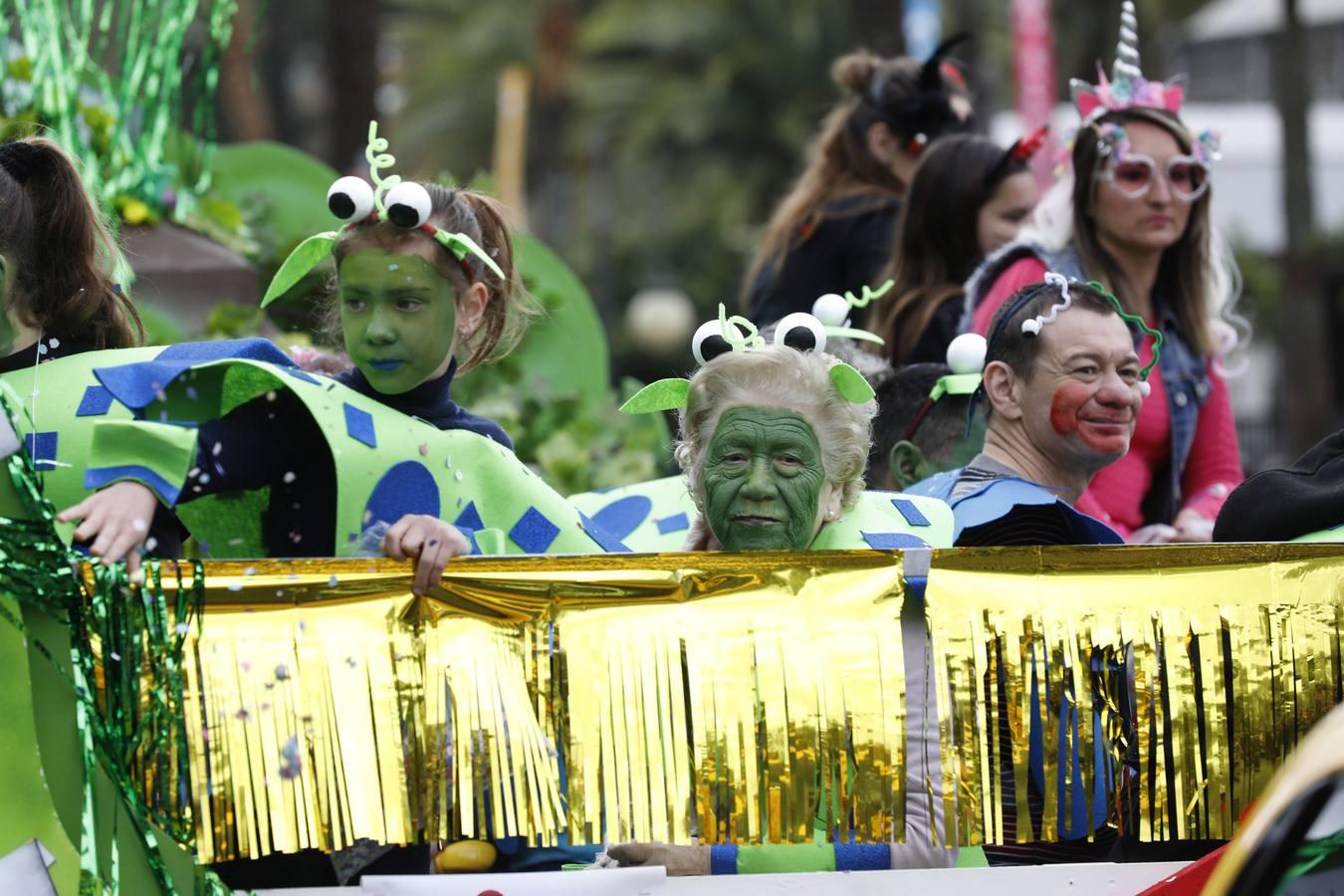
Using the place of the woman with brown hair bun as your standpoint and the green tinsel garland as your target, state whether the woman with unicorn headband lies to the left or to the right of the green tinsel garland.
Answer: left

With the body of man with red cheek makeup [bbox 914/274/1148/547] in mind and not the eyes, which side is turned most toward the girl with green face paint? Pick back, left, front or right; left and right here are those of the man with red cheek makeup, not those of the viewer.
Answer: right

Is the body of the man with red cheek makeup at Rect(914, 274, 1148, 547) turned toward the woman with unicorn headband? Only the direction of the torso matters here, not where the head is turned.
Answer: no

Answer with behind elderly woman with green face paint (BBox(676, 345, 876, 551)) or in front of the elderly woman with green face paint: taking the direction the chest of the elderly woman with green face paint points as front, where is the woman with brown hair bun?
behind

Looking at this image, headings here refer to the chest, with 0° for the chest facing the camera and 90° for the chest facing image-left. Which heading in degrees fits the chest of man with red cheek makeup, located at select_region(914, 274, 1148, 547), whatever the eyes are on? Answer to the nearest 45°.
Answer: approximately 315°

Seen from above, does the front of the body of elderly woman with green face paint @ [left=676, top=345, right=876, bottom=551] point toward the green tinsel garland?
no

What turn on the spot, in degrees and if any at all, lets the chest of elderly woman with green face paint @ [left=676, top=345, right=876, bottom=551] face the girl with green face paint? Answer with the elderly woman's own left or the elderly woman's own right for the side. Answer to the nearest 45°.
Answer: approximately 90° to the elderly woman's own right

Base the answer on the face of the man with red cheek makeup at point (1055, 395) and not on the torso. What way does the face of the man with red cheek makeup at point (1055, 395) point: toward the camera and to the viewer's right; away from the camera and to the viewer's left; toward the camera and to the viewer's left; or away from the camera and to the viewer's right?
toward the camera and to the viewer's right

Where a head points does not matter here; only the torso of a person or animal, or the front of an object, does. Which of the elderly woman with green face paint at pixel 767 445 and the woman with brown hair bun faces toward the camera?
the elderly woman with green face paint

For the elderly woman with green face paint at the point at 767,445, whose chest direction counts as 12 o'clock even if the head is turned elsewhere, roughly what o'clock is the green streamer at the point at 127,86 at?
The green streamer is roughly at 5 o'clock from the elderly woman with green face paint.

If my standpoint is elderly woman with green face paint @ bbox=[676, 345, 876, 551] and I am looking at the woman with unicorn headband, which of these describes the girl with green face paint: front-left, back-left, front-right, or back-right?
back-left

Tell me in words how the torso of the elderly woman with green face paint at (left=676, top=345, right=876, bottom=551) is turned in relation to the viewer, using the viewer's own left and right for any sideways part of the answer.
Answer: facing the viewer

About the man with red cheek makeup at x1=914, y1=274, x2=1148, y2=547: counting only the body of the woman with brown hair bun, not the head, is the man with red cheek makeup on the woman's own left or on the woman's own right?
on the woman's own right

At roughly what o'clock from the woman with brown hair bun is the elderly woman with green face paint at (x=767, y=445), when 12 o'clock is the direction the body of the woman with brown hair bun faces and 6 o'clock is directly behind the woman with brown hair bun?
The elderly woman with green face paint is roughly at 3 o'clock from the woman with brown hair bun.
